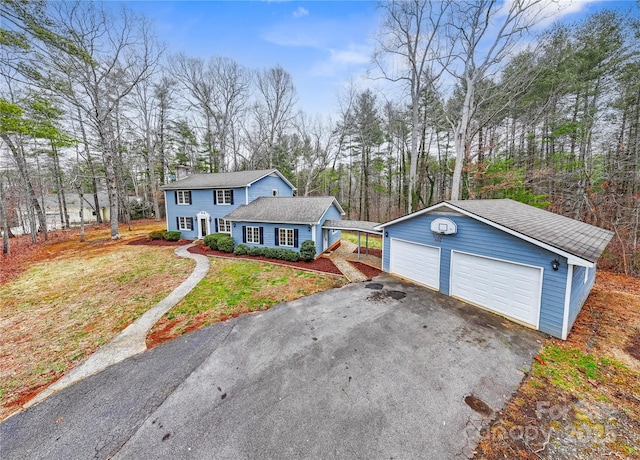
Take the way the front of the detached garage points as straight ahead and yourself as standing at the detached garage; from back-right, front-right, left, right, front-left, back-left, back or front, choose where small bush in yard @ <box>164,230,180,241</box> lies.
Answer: front-right

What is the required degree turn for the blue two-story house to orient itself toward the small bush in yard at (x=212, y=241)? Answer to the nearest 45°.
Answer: approximately 45° to its left

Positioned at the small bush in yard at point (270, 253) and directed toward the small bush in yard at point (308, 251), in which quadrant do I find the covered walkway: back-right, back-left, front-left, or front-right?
front-left

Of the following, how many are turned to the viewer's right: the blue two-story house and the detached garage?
0

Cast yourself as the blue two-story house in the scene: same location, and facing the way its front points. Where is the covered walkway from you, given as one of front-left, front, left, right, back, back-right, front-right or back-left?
left

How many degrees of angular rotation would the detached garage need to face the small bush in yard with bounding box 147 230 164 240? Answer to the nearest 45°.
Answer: approximately 45° to its right

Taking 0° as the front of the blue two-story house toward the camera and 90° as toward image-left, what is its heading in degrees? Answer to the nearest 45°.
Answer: approximately 45°

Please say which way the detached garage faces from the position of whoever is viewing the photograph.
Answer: facing the viewer and to the left of the viewer

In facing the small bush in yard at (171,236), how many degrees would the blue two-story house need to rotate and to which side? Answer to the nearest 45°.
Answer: approximately 45° to its right

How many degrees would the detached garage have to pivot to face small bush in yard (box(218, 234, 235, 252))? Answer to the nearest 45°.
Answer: approximately 45° to its right

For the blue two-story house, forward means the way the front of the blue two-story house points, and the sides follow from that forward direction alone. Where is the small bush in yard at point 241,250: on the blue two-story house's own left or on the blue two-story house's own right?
on the blue two-story house's own left
